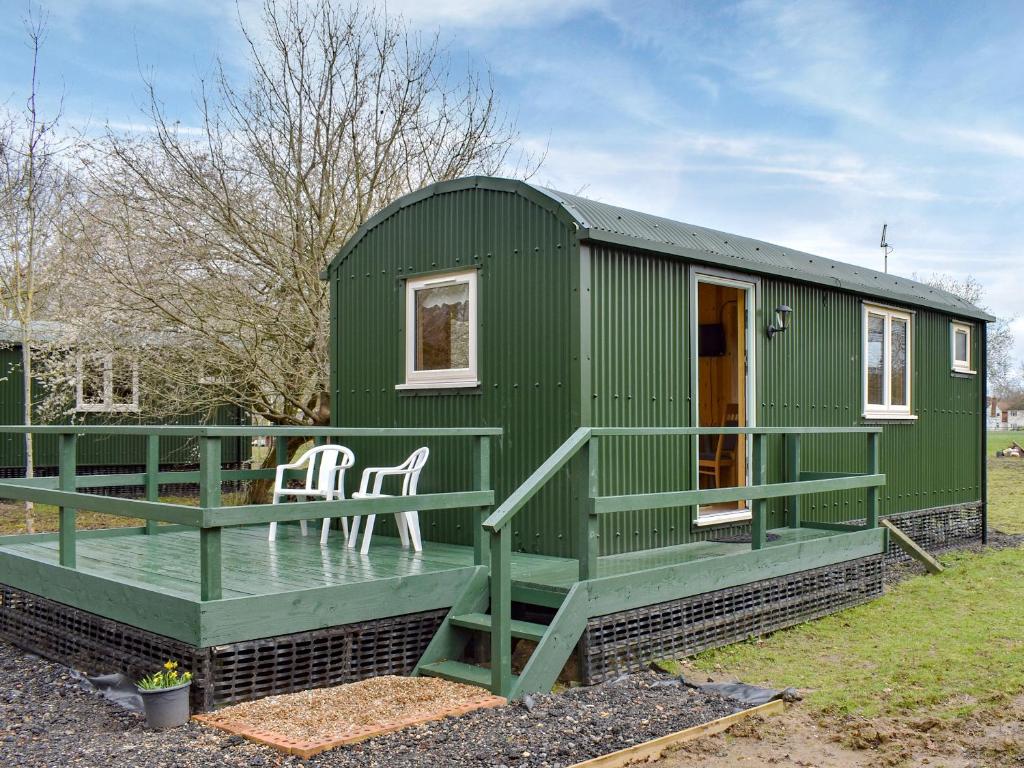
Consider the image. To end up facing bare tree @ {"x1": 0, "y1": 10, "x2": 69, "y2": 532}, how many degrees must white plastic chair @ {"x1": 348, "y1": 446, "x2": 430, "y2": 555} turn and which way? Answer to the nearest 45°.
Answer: approximately 45° to its right

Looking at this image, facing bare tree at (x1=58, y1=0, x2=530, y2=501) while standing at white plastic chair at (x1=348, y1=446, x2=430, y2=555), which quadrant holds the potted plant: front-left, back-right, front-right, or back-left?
back-left

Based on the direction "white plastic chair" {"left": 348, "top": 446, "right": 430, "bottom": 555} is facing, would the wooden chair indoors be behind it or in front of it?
behind

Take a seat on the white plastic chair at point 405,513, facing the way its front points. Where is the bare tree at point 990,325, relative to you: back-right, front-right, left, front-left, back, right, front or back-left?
back-right

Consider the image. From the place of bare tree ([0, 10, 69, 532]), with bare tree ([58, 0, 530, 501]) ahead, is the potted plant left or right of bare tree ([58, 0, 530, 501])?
right

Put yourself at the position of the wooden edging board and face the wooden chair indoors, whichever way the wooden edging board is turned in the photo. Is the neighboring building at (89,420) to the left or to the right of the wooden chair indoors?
left

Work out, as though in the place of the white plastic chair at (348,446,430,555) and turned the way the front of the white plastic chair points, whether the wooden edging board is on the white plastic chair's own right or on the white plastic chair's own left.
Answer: on the white plastic chair's own left

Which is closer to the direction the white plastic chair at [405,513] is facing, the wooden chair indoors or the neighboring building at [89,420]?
the neighboring building

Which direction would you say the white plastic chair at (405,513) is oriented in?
to the viewer's left
